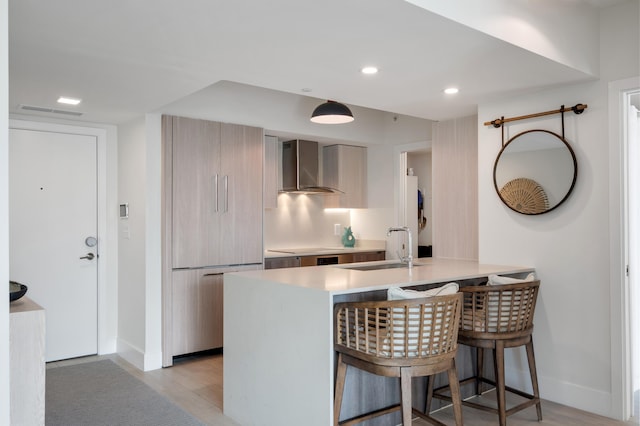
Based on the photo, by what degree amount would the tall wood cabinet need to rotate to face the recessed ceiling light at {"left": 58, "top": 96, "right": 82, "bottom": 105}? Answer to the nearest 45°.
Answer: approximately 90° to its right

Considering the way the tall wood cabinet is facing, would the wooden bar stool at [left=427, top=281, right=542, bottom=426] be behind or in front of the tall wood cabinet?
in front

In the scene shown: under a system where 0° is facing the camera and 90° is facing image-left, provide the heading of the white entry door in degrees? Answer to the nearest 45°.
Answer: approximately 315°

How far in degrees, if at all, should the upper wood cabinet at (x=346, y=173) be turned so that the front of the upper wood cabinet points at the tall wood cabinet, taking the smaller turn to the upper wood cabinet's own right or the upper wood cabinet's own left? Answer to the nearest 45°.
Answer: approximately 90° to the upper wood cabinet's own right

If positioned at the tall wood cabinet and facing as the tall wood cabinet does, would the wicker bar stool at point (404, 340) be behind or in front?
in front

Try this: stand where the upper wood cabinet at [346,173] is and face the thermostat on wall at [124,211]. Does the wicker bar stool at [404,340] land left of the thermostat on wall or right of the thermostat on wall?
left

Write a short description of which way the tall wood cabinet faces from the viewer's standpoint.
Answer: facing the viewer and to the right of the viewer

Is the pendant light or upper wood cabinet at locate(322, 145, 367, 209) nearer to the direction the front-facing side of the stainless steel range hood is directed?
the pendant light

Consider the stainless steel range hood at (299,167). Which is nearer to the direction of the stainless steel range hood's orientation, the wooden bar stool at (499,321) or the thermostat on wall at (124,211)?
the wooden bar stool
